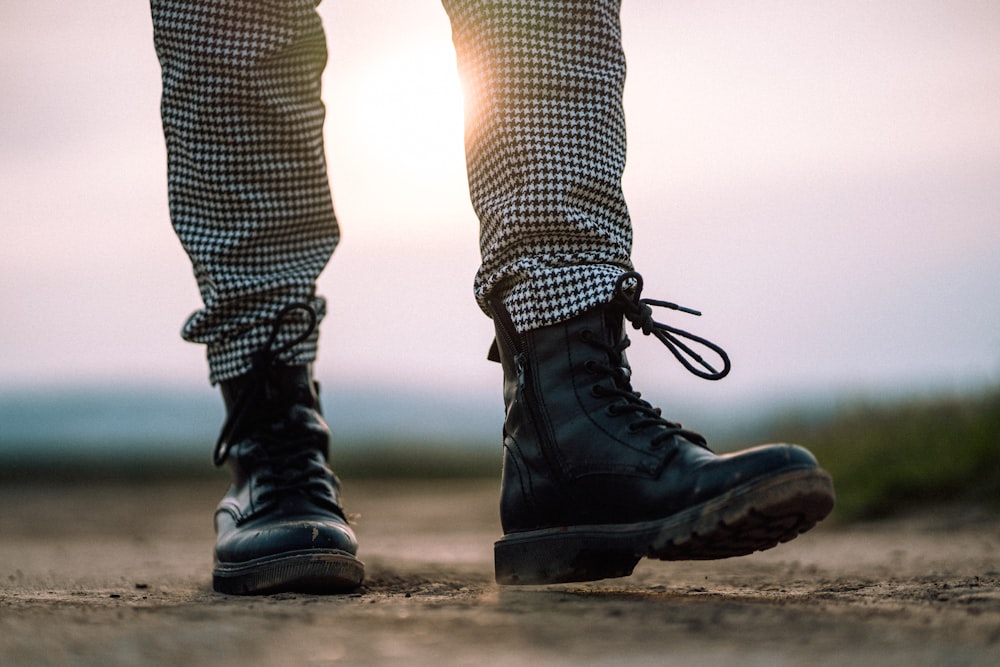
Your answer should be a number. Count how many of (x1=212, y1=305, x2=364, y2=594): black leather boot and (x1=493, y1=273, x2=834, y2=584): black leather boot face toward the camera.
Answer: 1

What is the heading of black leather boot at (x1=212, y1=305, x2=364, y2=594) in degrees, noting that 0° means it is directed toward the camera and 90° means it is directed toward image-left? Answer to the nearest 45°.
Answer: approximately 0°

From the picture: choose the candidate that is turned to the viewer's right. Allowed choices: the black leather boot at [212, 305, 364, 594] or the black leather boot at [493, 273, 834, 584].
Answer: the black leather boot at [493, 273, 834, 584]

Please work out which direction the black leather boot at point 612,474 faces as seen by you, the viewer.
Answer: facing to the right of the viewer

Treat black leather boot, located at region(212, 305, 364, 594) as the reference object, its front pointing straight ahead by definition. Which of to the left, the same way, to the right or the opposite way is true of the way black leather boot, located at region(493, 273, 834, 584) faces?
to the left
